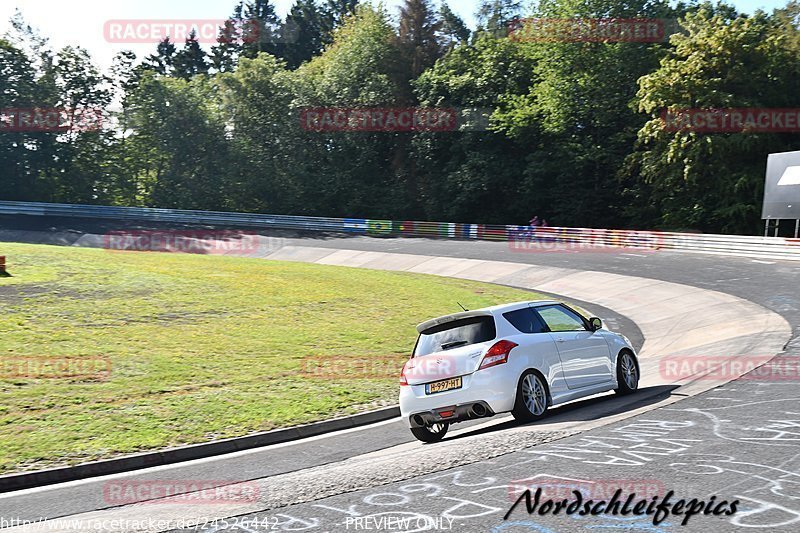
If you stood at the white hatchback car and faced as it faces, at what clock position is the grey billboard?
The grey billboard is roughly at 11 o'clock from the white hatchback car.

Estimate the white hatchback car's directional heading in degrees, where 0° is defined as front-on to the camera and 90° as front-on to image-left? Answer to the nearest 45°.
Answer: approximately 225°
